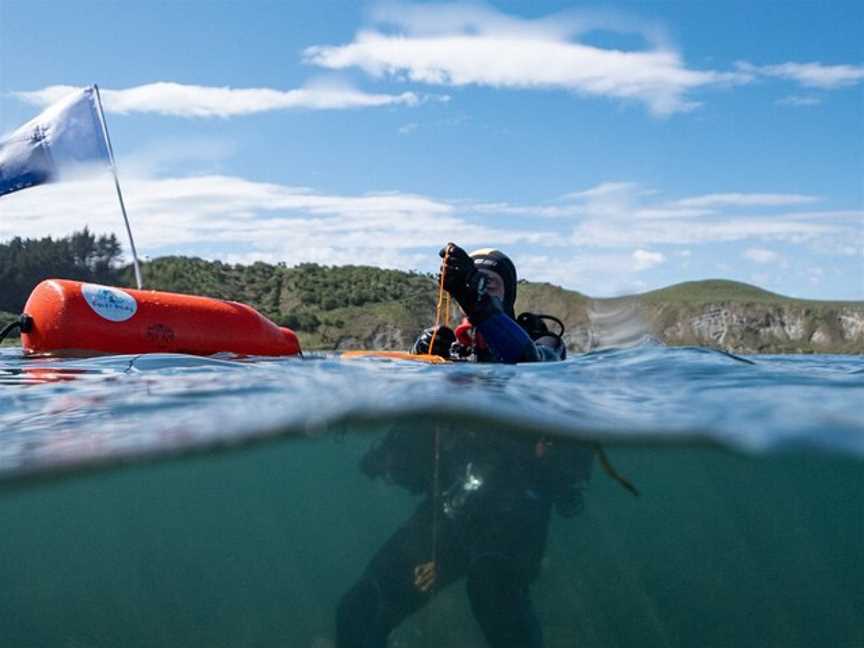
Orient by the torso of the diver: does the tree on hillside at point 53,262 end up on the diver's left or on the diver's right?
on the diver's right

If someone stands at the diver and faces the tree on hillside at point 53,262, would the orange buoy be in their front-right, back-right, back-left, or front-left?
front-left

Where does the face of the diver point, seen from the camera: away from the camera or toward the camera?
toward the camera

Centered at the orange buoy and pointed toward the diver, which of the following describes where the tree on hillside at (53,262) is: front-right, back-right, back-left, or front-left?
back-left

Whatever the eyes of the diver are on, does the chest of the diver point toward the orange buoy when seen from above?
no

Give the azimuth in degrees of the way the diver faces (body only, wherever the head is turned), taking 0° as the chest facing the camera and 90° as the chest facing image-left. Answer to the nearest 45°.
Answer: approximately 45°
